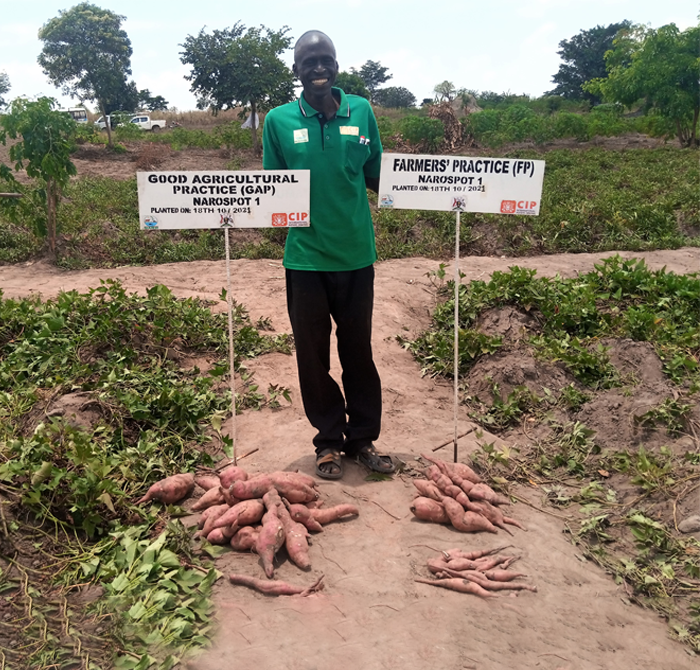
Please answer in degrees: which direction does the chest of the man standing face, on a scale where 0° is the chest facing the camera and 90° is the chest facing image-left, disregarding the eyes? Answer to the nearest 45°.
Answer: approximately 0°

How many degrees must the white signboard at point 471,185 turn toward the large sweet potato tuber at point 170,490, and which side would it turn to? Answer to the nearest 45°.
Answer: approximately 45° to its right

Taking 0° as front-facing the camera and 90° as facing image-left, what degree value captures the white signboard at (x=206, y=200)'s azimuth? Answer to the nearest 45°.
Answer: approximately 0°

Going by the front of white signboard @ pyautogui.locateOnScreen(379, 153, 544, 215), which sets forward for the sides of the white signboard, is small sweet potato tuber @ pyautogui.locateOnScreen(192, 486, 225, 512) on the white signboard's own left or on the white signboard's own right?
on the white signboard's own right

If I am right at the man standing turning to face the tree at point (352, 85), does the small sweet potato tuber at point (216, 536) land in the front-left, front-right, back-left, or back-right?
back-left
